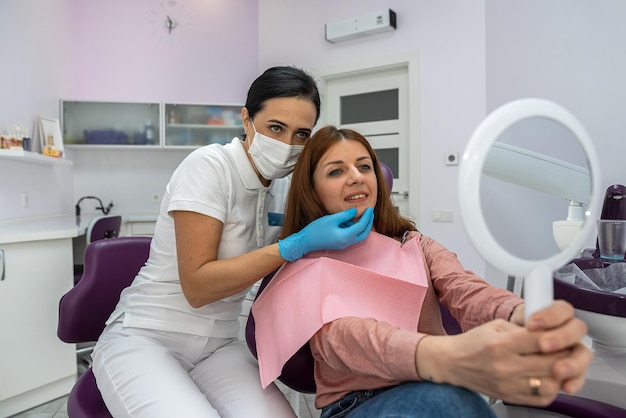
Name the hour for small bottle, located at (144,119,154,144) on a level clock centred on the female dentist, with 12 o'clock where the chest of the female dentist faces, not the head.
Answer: The small bottle is roughly at 7 o'clock from the female dentist.

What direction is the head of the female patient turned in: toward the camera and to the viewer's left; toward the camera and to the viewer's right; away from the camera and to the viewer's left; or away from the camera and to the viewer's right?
toward the camera and to the viewer's right

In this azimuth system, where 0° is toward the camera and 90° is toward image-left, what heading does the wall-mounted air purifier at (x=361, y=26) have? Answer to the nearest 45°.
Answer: approximately 45°

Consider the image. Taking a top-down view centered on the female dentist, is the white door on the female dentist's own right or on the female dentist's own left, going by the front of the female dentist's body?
on the female dentist's own left

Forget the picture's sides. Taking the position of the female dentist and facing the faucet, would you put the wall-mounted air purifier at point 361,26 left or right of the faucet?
right

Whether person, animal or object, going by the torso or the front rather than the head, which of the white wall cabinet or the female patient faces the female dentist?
the white wall cabinet

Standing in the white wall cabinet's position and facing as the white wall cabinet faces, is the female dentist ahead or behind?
ahead

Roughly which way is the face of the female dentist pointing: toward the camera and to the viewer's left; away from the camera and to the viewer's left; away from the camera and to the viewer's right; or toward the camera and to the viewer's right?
toward the camera and to the viewer's right

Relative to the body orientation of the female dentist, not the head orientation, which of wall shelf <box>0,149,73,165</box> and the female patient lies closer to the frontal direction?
the female patient

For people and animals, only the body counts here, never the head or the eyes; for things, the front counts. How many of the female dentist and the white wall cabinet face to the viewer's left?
0

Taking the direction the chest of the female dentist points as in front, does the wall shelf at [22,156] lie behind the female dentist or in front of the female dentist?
behind

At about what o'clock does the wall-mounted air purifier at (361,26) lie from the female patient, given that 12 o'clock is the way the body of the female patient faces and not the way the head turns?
The wall-mounted air purifier is roughly at 7 o'clock from the female patient.

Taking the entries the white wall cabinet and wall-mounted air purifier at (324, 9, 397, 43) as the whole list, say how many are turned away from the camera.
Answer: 0
